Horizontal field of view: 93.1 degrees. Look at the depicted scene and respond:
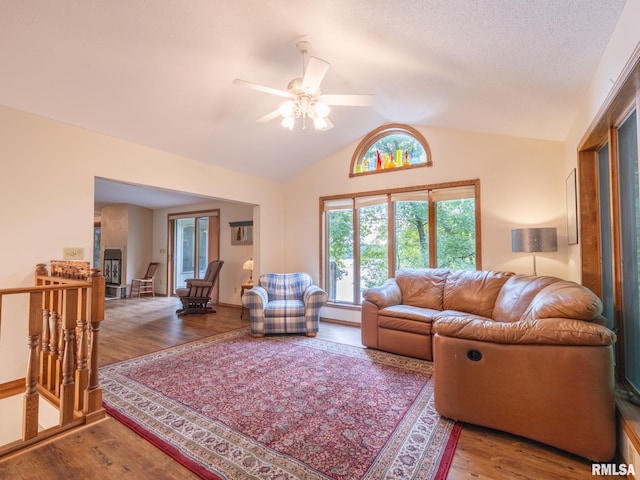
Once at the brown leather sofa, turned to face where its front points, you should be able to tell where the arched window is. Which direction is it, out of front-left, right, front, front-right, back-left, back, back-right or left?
right

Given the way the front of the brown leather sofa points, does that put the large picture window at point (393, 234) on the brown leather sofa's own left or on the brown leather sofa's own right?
on the brown leather sofa's own right

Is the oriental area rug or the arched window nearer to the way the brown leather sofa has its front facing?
the oriental area rug

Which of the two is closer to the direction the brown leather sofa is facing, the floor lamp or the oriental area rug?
the oriental area rug

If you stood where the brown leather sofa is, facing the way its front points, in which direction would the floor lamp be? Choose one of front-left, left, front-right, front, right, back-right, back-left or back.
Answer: back-right

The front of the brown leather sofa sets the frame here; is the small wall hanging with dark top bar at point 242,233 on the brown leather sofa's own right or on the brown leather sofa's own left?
on the brown leather sofa's own right

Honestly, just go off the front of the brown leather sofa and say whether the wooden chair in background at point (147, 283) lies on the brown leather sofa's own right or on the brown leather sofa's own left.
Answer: on the brown leather sofa's own right

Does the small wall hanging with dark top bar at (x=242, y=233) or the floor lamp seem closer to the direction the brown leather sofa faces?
the small wall hanging with dark top bar

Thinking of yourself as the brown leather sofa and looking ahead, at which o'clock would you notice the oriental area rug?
The oriental area rug is roughly at 1 o'clock from the brown leather sofa.

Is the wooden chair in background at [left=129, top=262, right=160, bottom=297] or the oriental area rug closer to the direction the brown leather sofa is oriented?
the oriental area rug

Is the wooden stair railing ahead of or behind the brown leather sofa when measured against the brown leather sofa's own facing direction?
ahead
